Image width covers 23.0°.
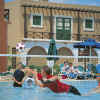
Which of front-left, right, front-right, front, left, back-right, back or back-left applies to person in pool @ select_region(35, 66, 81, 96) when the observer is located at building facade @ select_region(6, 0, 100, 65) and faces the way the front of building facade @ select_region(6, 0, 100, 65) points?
front

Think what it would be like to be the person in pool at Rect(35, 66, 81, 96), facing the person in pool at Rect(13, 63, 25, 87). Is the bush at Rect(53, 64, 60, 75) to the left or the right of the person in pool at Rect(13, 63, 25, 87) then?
right

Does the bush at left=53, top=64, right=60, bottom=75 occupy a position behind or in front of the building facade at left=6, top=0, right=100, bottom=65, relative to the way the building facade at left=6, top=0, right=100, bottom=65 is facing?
in front

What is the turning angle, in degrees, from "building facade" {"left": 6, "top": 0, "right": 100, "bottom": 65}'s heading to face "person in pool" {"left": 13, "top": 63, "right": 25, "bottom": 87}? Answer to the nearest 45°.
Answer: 0° — it already faces them

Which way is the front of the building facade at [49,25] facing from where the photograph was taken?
facing the viewer

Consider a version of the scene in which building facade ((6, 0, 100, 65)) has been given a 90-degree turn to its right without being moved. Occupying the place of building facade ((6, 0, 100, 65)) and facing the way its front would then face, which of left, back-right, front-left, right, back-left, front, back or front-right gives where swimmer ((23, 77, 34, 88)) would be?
left

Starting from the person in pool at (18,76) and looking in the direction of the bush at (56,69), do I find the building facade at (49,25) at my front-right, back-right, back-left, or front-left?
front-left
